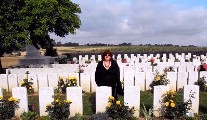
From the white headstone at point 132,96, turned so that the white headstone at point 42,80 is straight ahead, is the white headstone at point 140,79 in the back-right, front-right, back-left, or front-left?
front-right

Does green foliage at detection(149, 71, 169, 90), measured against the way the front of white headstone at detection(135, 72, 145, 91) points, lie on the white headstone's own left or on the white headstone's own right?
on the white headstone's own left

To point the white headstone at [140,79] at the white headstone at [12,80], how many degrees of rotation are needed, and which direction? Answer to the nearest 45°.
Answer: approximately 90° to its right

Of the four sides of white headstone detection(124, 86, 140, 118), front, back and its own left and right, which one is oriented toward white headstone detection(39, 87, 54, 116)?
right

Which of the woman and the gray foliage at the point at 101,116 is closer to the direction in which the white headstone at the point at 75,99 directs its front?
the gray foliage

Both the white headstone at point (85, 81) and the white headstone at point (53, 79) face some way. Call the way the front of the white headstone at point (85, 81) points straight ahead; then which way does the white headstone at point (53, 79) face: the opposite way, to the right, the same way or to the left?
the same way

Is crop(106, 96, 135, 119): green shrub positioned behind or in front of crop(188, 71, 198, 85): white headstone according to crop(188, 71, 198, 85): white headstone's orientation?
in front

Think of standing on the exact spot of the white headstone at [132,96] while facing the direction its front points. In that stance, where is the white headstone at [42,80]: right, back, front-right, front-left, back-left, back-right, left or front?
back-right

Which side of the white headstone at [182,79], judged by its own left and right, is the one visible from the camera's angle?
front

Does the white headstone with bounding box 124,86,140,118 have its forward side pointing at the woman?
no

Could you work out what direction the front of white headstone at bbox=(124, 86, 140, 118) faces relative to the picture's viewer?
facing the viewer

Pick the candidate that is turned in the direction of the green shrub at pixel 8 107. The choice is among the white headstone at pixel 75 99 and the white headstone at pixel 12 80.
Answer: the white headstone at pixel 12 80

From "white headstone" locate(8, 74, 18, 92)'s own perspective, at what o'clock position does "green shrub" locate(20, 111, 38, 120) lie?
The green shrub is roughly at 12 o'clock from the white headstone.

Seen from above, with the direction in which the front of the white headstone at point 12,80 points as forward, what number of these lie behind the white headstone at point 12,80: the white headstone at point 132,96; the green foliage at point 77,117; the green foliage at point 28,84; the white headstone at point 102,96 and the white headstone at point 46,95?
0

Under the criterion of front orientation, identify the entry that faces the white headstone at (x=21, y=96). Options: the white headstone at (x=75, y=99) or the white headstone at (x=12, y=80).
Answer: the white headstone at (x=12, y=80)

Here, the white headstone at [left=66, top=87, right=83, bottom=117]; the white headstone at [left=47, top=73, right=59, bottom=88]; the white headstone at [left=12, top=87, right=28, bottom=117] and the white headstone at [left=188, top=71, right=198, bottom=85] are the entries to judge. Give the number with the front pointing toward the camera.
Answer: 4

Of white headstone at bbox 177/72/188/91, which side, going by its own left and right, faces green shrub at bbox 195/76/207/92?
left

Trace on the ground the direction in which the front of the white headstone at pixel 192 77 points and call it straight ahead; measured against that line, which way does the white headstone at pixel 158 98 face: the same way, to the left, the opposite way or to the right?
the same way

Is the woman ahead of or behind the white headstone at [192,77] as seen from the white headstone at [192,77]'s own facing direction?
ahead

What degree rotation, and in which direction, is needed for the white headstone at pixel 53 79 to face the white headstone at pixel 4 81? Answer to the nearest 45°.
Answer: approximately 90° to its right

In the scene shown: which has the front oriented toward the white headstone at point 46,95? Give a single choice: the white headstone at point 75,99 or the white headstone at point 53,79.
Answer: the white headstone at point 53,79

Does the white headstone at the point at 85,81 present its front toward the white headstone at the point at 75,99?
yes

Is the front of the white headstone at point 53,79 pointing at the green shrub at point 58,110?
yes

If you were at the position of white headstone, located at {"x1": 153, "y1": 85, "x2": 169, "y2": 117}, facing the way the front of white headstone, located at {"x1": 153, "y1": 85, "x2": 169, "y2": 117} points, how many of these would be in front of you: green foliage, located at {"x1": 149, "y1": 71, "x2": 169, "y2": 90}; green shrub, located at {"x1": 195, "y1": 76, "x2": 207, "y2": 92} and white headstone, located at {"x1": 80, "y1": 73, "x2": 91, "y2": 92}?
0
